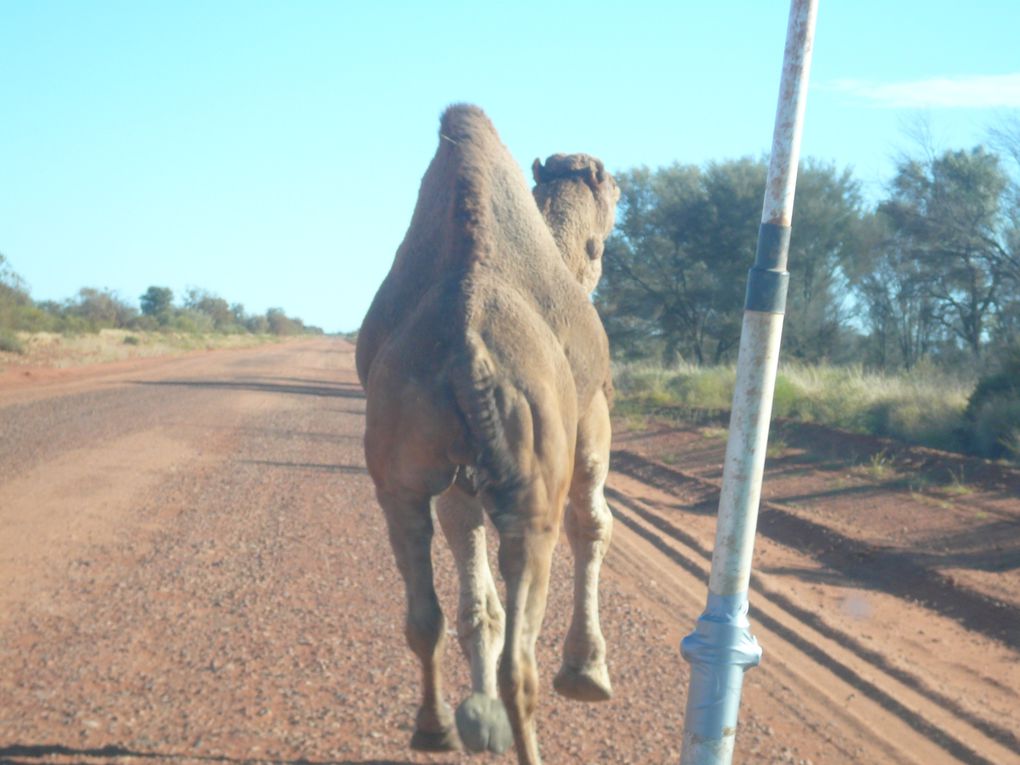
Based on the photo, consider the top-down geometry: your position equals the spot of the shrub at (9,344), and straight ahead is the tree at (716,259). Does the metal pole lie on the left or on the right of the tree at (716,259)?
right

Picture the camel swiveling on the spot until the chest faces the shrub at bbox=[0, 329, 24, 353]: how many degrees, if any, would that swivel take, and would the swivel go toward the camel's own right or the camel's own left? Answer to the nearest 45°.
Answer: approximately 45° to the camel's own left

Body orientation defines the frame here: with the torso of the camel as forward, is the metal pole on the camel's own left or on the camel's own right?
on the camel's own right

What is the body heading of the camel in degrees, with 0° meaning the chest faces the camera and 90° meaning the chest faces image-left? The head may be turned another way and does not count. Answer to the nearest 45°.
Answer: approximately 180°

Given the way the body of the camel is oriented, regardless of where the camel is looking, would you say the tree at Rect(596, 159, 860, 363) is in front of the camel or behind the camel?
in front

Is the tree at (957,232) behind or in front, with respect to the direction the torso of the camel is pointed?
in front
